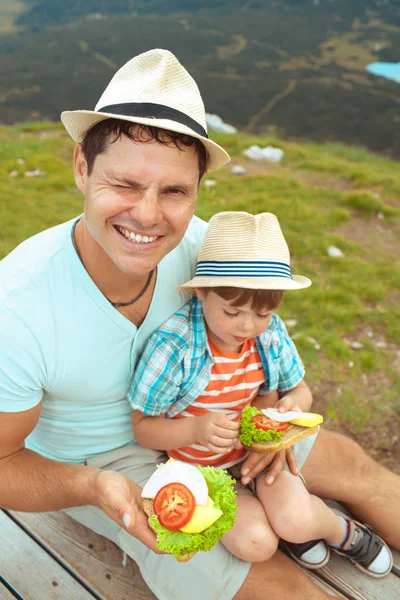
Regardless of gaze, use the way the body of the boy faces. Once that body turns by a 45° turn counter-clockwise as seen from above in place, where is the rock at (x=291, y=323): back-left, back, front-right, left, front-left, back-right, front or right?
left

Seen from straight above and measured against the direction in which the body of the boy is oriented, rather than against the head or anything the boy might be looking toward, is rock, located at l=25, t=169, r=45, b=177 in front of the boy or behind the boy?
behind

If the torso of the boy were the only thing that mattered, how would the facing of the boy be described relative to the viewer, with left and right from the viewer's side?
facing the viewer and to the right of the viewer

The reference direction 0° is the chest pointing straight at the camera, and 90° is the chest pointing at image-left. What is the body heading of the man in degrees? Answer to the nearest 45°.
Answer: approximately 315°

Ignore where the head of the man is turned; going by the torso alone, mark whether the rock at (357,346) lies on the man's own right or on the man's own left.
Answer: on the man's own left

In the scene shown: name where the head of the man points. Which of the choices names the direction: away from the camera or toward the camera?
toward the camera

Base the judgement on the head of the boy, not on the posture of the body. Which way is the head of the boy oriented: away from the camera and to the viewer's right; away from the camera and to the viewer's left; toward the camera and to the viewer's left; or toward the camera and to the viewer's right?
toward the camera and to the viewer's right

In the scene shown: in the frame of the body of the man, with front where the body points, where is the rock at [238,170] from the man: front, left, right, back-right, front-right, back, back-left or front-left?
back-left

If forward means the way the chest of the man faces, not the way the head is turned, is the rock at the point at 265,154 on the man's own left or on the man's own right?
on the man's own left

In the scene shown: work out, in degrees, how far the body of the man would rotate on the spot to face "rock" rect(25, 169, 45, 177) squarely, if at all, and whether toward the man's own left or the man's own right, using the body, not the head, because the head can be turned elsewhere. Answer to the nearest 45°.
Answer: approximately 135° to the man's own left
